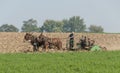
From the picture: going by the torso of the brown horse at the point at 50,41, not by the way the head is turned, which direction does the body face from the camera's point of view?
to the viewer's left

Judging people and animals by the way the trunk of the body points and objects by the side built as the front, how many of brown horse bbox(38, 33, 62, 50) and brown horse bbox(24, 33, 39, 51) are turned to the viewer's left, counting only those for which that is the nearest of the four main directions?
2

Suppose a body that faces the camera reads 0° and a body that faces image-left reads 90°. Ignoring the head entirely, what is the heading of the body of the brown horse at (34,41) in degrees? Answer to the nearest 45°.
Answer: approximately 90°
